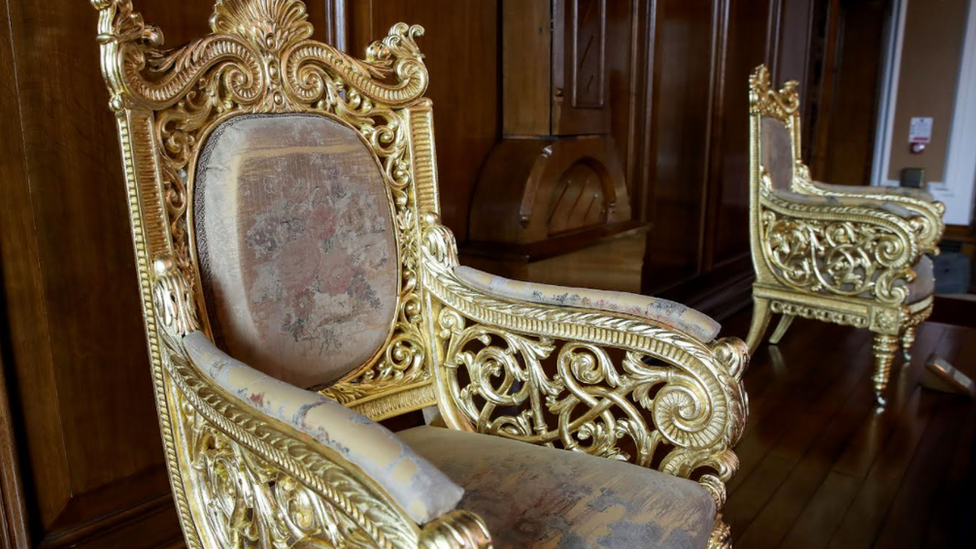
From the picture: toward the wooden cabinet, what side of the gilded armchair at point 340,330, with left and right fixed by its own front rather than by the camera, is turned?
left

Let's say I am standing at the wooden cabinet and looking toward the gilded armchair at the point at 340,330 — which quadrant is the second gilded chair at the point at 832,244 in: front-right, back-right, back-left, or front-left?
back-left

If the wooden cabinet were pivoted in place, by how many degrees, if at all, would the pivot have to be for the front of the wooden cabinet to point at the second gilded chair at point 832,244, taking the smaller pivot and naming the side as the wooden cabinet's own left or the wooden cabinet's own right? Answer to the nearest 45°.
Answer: approximately 90° to the wooden cabinet's own left

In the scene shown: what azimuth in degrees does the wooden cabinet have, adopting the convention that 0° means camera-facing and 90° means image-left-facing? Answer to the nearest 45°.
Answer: approximately 315°

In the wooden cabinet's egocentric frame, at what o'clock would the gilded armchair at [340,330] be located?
The gilded armchair is roughly at 2 o'clock from the wooden cabinet.

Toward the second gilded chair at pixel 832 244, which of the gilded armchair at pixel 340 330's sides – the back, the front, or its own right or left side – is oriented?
left

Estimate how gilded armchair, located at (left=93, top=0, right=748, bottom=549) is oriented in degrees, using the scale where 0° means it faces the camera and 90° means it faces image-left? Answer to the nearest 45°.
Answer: approximately 315°

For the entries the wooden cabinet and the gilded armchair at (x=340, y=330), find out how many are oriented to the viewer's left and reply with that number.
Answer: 0
